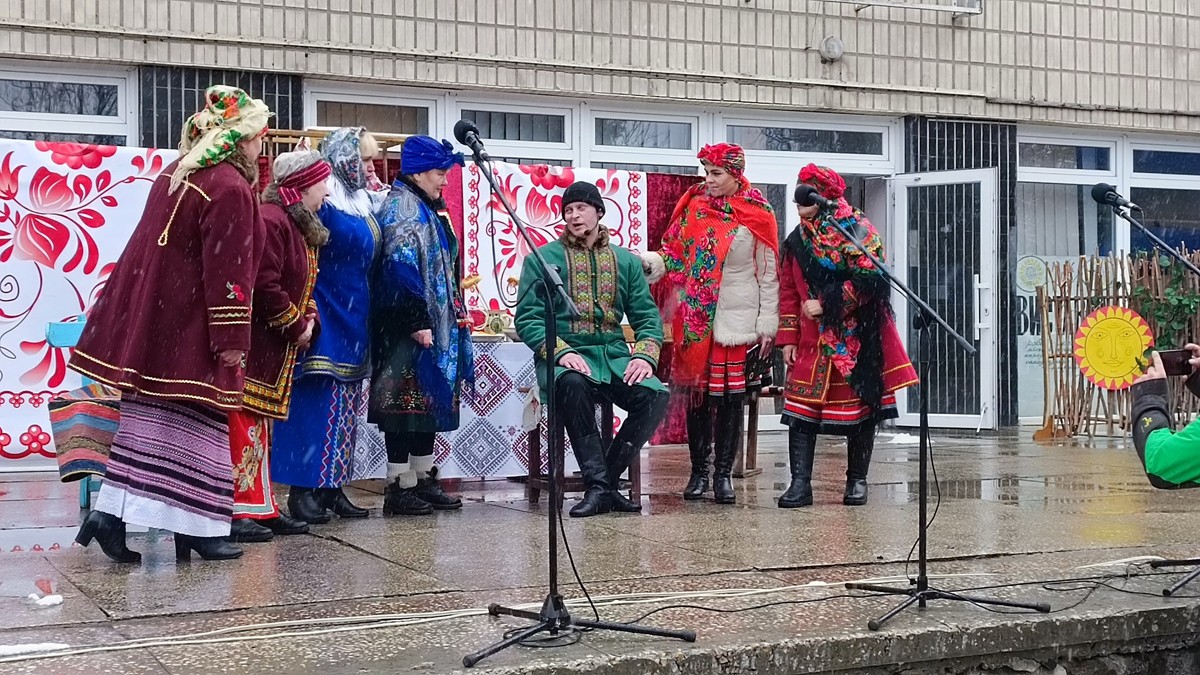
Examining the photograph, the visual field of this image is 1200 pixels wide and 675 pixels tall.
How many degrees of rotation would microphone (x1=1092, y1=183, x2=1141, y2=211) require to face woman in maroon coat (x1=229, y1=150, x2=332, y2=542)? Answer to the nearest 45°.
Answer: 0° — it already faces them

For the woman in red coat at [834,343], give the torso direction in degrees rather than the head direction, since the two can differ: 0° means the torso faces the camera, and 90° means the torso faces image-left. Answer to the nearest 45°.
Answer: approximately 45°

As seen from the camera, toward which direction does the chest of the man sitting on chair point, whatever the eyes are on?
toward the camera

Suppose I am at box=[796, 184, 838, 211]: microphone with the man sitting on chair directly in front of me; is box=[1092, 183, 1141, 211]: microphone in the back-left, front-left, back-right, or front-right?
back-right

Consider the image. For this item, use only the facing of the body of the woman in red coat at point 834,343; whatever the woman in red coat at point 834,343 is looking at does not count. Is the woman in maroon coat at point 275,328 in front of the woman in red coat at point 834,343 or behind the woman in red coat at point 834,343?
in front

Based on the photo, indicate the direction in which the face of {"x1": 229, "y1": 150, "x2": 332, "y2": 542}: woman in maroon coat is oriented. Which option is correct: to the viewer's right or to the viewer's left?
to the viewer's right

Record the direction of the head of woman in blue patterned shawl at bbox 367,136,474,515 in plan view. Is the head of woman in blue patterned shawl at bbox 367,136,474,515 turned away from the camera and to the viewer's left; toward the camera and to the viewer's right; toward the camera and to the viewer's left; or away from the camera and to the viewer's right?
toward the camera and to the viewer's right

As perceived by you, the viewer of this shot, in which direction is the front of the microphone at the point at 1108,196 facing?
facing to the left of the viewer

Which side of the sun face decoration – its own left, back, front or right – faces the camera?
front

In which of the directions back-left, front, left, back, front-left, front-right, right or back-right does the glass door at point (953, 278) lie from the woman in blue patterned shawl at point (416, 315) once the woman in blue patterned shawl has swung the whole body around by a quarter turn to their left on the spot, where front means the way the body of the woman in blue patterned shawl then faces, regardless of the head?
front-right

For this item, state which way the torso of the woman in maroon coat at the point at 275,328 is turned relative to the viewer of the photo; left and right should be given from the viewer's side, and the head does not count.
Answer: facing to the right of the viewer
